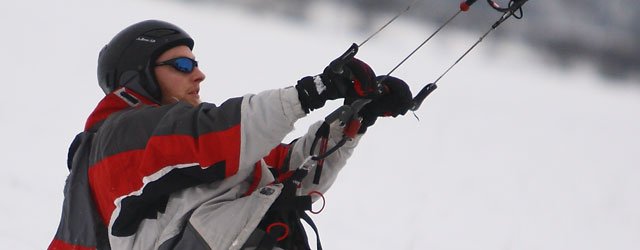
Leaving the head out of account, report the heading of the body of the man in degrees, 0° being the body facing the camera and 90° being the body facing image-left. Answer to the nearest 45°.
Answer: approximately 270°

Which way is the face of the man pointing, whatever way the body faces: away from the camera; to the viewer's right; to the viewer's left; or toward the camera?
to the viewer's right
